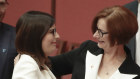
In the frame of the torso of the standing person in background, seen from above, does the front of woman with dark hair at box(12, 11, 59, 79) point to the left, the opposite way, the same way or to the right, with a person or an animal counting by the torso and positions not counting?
to the left

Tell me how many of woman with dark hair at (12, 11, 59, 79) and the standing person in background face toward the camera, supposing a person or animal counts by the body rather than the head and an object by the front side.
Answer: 1

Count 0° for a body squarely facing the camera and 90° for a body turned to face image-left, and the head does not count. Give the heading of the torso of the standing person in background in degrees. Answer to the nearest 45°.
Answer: approximately 0°

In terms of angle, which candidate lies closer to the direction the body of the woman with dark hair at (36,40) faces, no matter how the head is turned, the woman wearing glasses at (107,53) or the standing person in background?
the woman wearing glasses

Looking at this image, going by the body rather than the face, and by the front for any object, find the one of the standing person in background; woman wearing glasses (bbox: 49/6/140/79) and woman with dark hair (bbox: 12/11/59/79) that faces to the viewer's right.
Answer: woman with dark hair (bbox: 12/11/59/79)

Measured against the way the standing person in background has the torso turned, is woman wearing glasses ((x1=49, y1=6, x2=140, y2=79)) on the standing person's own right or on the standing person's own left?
on the standing person's own left

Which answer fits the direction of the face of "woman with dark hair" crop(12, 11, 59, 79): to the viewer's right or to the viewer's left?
to the viewer's right

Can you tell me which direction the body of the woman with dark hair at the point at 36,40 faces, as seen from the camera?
to the viewer's right

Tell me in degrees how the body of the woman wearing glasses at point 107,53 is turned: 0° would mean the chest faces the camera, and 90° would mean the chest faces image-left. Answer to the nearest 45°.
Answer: approximately 45°

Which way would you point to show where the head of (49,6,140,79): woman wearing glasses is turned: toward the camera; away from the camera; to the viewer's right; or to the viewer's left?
to the viewer's left
